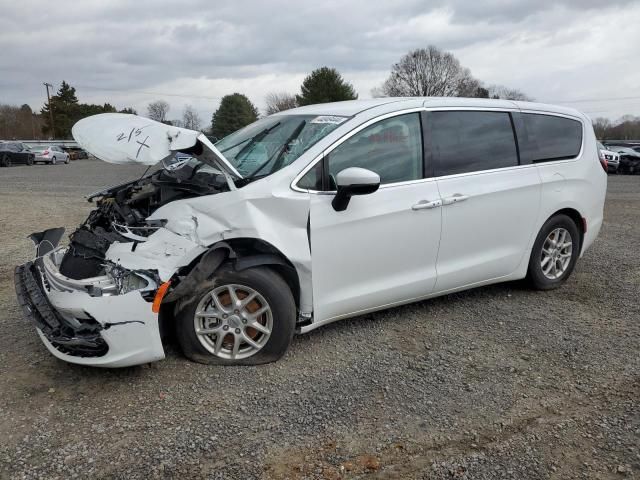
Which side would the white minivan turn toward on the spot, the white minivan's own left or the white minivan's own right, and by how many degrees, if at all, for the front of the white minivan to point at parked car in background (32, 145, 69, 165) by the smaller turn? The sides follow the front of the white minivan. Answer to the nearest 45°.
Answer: approximately 90° to the white minivan's own right

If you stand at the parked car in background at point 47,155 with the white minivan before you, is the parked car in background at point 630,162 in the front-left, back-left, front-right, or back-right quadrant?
front-left

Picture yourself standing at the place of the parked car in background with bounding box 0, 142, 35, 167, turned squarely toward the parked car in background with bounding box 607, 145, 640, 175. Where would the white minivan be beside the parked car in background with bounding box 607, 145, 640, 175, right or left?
right

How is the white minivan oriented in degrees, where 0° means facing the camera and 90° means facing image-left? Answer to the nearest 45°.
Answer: approximately 45°

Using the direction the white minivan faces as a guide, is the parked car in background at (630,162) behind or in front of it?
behind

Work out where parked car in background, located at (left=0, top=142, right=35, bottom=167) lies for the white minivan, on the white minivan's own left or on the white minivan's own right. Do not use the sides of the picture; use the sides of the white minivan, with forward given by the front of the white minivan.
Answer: on the white minivan's own right
